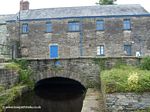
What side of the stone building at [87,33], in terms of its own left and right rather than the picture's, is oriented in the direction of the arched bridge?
front

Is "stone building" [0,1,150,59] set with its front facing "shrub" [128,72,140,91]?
yes

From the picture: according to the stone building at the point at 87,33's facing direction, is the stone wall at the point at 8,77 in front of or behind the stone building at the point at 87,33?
in front

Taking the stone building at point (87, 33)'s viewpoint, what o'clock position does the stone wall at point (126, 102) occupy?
The stone wall is roughly at 12 o'clock from the stone building.

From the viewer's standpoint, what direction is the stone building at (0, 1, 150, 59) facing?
toward the camera

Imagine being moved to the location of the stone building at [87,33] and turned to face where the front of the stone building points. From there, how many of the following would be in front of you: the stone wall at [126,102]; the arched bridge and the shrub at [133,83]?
3
